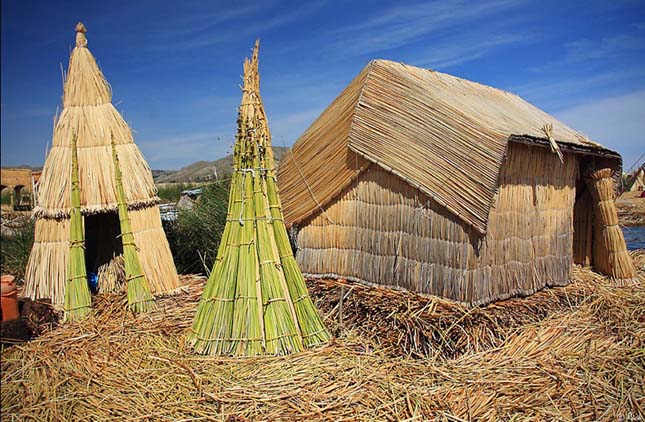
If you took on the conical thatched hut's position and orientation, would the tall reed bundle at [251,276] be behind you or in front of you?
in front

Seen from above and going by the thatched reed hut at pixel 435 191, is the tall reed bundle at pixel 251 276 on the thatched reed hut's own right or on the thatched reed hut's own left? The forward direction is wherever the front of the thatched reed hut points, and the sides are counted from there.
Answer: on the thatched reed hut's own right

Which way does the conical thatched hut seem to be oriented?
toward the camera

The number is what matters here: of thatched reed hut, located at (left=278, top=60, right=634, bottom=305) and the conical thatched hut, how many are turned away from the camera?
0

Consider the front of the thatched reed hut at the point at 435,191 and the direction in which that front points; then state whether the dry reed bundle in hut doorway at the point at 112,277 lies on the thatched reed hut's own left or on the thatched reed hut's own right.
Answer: on the thatched reed hut's own right

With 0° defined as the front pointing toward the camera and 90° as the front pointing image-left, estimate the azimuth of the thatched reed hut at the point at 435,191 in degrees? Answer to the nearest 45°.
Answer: approximately 315°
